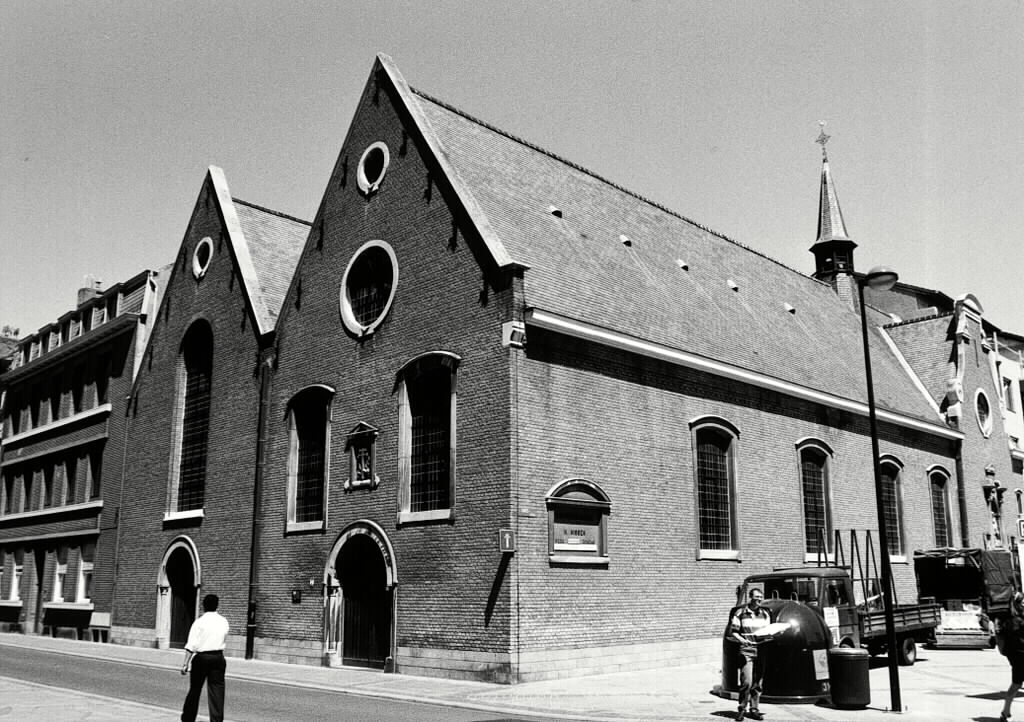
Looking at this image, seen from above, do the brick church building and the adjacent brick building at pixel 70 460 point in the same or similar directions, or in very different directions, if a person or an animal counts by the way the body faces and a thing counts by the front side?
same or similar directions

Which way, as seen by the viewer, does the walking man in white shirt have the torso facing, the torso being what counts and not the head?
away from the camera

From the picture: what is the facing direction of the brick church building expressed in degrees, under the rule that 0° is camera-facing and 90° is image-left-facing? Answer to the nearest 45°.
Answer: approximately 45°

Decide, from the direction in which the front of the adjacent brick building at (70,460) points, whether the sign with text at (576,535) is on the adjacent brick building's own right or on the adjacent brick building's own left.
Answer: on the adjacent brick building's own left

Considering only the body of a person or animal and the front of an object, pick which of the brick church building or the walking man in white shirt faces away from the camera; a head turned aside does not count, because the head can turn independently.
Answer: the walking man in white shirt

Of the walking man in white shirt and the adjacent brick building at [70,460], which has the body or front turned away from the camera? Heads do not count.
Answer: the walking man in white shirt

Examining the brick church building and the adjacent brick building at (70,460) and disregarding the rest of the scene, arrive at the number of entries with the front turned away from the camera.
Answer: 0

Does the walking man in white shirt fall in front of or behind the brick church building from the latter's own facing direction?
in front

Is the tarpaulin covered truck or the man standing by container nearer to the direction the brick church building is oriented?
the man standing by container

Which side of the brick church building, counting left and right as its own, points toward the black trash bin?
left

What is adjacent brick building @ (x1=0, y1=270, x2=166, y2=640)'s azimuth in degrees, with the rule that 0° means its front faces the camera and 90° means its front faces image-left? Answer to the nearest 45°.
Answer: approximately 45°

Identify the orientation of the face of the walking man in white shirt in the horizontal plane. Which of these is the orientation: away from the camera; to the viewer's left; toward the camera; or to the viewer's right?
away from the camera

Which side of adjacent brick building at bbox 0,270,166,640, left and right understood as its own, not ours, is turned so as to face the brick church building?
left
